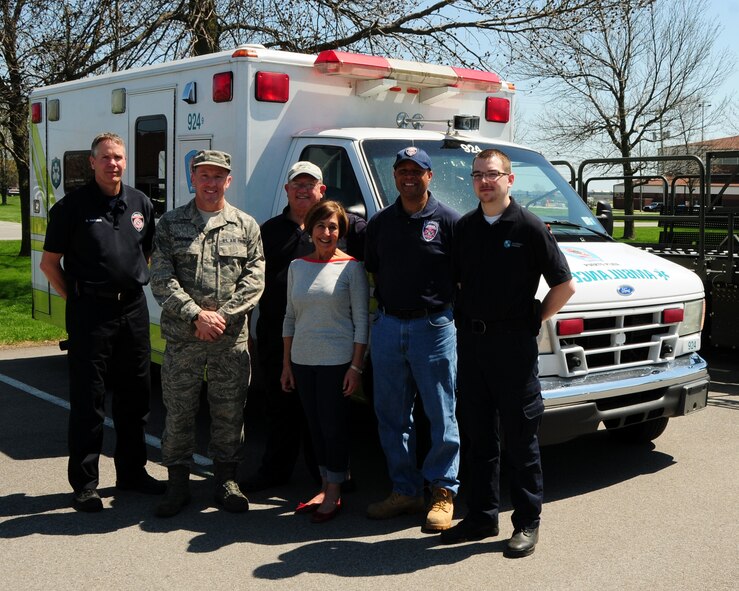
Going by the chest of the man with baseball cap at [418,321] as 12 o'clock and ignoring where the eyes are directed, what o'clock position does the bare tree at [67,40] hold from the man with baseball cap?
The bare tree is roughly at 5 o'clock from the man with baseball cap.

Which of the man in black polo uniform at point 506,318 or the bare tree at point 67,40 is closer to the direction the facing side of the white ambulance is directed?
the man in black polo uniform

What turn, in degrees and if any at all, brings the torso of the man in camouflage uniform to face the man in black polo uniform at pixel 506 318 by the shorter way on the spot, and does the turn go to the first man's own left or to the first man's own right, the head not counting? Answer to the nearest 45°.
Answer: approximately 45° to the first man's own left

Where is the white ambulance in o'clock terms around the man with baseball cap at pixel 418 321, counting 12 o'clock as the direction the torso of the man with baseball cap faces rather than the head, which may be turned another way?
The white ambulance is roughly at 6 o'clock from the man with baseball cap.

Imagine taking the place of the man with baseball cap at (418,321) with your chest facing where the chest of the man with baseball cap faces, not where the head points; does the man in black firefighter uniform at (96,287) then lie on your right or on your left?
on your right

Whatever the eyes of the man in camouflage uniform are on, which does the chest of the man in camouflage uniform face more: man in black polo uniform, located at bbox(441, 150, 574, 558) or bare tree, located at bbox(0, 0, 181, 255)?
the man in black polo uniform

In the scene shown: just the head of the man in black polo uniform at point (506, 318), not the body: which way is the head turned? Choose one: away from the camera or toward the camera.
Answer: toward the camera

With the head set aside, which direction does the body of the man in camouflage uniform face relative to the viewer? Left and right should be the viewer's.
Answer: facing the viewer

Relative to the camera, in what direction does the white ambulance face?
facing the viewer and to the right of the viewer

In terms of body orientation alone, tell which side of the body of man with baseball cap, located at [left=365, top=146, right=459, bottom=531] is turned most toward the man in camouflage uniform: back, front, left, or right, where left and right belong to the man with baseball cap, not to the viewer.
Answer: right

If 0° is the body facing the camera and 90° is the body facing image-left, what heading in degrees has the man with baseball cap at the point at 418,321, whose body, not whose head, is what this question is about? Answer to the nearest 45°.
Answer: approximately 0°

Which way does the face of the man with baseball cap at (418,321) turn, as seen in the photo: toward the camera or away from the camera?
toward the camera

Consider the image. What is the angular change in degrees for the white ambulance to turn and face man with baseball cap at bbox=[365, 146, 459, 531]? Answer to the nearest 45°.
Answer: approximately 45° to its right

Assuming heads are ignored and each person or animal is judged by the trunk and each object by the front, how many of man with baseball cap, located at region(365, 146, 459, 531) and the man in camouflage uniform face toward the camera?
2
